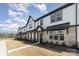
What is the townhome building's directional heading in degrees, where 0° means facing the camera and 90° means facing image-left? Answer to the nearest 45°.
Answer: approximately 45°
